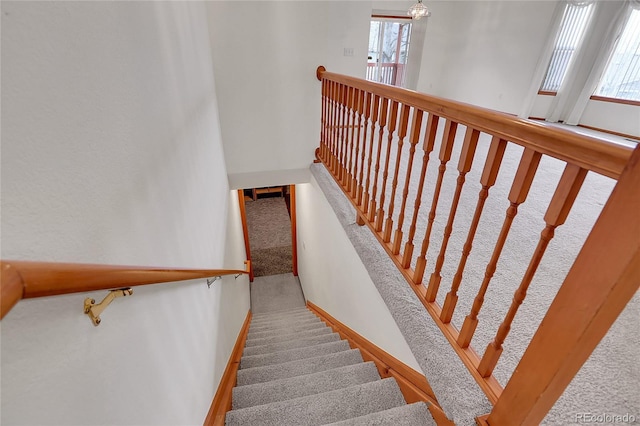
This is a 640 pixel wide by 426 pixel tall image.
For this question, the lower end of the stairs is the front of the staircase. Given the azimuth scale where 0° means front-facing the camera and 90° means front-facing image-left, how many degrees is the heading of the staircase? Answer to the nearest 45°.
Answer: approximately 180°

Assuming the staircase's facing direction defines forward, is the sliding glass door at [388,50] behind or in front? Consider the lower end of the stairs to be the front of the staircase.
in front

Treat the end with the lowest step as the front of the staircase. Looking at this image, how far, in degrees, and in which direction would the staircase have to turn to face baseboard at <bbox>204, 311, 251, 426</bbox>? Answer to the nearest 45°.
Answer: approximately 90° to its left

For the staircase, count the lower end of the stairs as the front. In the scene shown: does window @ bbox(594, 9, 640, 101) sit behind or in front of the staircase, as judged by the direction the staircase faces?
in front

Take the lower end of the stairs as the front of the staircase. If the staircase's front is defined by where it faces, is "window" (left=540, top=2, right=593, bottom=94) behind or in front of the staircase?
in front
